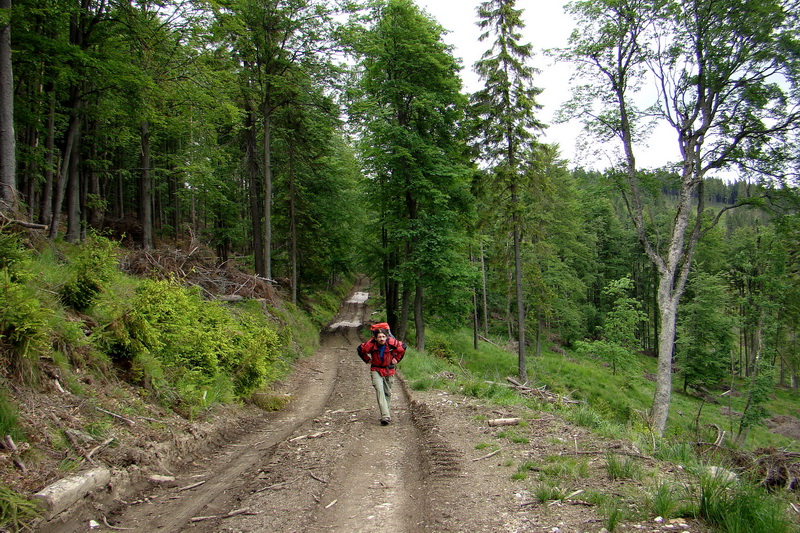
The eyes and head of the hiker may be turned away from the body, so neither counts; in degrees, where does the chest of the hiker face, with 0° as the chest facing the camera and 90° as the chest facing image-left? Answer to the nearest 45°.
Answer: approximately 0°

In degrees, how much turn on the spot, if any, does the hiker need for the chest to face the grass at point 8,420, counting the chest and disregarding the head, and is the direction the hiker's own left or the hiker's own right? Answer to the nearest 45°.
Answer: approximately 45° to the hiker's own right

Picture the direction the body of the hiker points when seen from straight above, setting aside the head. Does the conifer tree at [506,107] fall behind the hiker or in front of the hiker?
behind

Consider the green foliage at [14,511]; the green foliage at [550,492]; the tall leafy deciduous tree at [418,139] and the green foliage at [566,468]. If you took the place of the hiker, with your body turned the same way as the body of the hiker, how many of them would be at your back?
1

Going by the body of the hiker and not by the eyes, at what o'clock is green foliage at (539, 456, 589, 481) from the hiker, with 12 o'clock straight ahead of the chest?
The green foliage is roughly at 11 o'clock from the hiker.

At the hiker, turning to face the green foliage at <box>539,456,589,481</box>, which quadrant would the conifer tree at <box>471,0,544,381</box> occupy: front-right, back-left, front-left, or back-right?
back-left

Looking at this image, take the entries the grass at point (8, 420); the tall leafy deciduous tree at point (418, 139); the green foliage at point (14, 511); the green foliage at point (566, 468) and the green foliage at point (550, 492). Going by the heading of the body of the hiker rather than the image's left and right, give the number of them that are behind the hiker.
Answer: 1

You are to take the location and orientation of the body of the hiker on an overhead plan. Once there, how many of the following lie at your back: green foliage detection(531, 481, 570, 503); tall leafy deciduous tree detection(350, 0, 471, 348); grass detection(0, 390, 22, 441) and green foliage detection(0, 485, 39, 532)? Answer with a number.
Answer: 1

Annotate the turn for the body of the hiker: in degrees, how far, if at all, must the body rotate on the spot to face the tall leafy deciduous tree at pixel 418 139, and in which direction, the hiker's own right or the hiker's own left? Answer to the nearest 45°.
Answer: approximately 180°

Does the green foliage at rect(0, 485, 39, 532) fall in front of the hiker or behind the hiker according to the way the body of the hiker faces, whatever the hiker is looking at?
in front

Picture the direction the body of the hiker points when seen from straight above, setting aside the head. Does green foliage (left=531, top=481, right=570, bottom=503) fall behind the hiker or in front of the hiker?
in front
